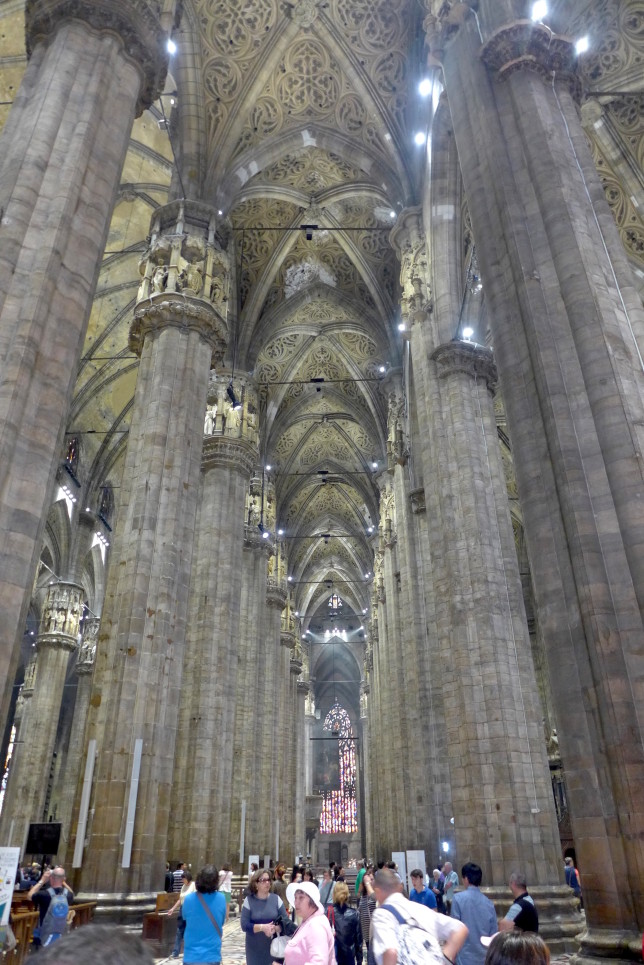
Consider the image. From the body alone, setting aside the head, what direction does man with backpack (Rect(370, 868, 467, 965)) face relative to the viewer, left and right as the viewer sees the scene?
facing away from the viewer and to the left of the viewer

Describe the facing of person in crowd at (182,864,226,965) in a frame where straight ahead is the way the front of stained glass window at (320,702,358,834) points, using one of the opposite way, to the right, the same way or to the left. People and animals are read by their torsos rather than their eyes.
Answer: the opposite way

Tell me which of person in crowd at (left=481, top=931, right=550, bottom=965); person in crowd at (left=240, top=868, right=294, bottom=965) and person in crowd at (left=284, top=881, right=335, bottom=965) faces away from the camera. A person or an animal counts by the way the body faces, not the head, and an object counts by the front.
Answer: person in crowd at (left=481, top=931, right=550, bottom=965)

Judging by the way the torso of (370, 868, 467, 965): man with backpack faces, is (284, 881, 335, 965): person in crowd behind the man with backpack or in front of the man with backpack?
in front

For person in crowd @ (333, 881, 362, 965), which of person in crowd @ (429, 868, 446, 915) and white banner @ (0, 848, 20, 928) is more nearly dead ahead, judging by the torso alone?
the person in crowd

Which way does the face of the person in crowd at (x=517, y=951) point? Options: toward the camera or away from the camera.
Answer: away from the camera

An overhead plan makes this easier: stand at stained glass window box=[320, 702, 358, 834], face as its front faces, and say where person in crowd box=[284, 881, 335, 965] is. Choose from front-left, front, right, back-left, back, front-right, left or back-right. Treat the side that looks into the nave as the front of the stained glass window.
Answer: front

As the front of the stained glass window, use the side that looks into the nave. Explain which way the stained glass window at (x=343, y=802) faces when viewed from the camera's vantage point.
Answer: facing the viewer

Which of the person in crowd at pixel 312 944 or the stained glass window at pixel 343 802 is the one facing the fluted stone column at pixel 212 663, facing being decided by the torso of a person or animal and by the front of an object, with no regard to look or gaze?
the stained glass window

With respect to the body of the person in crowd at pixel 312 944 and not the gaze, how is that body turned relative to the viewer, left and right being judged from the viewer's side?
facing the viewer and to the left of the viewer

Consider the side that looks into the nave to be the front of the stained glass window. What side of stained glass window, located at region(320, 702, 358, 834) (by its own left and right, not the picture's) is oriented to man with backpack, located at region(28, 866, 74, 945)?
front

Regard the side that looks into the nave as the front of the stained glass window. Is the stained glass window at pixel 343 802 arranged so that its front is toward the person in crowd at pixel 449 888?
yes

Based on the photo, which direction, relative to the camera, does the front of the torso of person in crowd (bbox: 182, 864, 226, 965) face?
away from the camera
